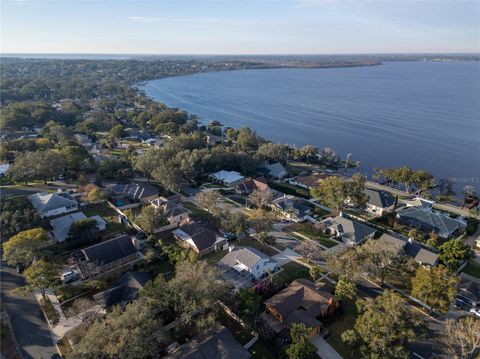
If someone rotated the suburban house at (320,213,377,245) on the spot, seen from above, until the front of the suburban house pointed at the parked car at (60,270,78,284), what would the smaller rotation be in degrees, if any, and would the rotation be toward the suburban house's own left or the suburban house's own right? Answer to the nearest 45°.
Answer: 0° — it already faces it

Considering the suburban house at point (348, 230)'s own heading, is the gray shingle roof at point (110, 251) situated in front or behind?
in front

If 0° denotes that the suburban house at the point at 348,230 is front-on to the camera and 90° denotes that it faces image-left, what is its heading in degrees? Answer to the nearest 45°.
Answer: approximately 45°

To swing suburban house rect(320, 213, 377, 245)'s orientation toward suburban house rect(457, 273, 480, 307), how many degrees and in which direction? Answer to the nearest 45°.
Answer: approximately 90° to its left

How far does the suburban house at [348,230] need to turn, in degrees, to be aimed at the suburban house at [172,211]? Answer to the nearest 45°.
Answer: approximately 45° to its right

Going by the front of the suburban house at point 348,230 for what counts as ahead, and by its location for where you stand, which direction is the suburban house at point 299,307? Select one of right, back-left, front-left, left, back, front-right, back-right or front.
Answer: front-left

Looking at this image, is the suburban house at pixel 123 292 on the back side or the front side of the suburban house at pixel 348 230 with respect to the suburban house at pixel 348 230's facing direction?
on the front side

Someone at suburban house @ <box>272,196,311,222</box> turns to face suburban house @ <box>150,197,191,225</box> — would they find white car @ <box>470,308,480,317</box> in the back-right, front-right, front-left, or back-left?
back-left

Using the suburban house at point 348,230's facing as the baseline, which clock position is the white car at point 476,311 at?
The white car is roughly at 9 o'clock from the suburban house.
